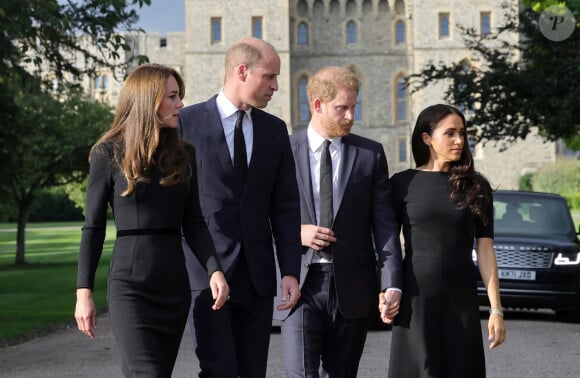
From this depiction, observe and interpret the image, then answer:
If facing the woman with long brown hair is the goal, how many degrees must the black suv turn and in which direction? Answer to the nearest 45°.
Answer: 0° — it already faces them

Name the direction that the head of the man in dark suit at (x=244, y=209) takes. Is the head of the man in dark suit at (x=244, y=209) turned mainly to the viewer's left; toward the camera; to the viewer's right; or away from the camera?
to the viewer's right

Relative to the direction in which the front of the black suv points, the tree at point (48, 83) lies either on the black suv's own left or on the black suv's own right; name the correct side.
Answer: on the black suv's own right

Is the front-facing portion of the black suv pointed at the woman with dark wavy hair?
yes

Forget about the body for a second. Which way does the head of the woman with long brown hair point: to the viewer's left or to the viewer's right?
to the viewer's right

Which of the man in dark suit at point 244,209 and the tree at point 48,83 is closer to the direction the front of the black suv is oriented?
the man in dark suit

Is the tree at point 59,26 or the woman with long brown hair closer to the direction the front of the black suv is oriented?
the woman with long brown hair

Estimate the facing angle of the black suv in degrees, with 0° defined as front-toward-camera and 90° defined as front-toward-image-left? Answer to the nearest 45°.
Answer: approximately 0°

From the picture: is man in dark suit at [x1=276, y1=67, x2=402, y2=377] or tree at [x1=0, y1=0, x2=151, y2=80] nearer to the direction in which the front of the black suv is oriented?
the man in dark suit

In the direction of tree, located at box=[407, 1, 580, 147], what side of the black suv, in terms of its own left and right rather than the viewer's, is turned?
back
